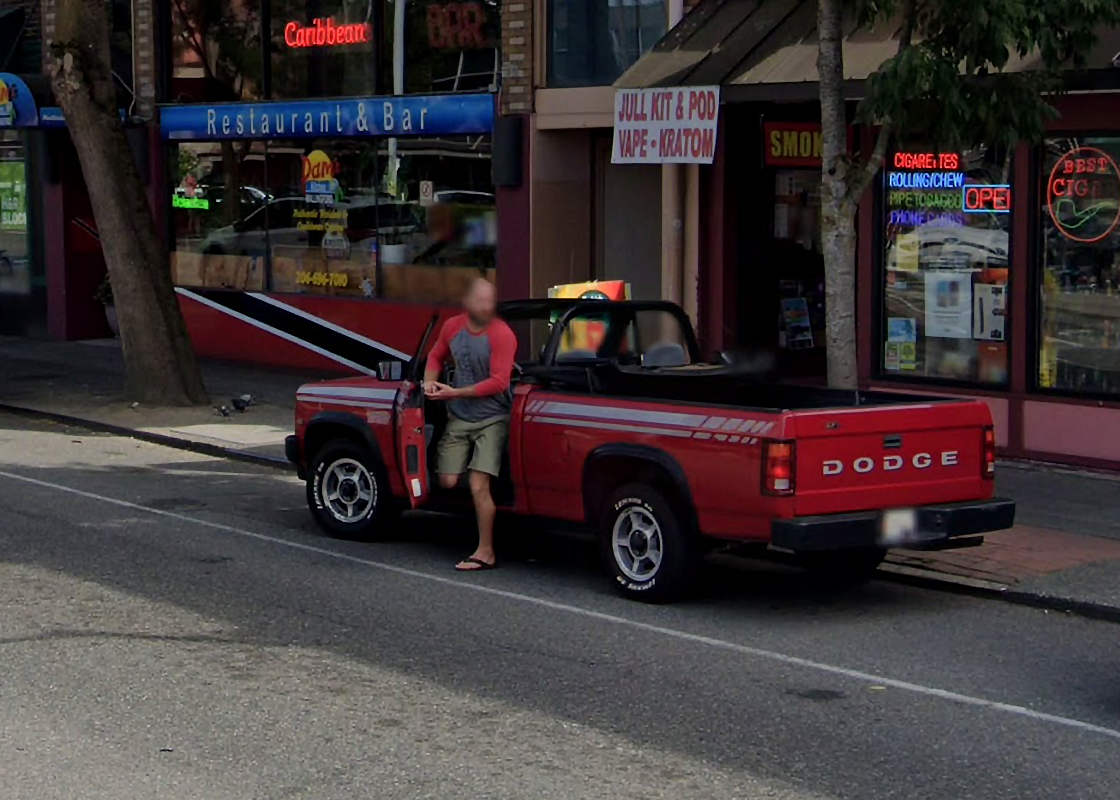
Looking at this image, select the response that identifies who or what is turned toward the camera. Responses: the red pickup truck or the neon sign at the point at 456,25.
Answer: the neon sign

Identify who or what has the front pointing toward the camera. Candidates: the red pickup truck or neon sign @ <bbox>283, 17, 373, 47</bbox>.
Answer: the neon sign

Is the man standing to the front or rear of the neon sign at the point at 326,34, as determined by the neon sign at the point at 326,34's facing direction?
to the front

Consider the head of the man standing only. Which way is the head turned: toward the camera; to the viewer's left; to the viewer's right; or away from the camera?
toward the camera

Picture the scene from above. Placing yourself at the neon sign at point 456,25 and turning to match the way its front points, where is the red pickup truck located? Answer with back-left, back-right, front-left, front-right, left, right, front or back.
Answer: front

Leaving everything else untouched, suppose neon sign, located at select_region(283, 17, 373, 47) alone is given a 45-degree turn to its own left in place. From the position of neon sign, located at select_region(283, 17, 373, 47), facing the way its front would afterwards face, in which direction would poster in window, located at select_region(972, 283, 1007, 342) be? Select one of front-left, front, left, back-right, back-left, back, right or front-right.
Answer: front

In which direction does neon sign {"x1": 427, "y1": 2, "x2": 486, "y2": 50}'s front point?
toward the camera

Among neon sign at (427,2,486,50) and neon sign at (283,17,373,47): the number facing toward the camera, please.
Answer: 2

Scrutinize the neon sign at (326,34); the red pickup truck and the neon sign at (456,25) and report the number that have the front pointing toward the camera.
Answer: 2

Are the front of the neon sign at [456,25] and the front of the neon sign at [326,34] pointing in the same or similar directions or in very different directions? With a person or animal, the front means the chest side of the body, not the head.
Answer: same or similar directions

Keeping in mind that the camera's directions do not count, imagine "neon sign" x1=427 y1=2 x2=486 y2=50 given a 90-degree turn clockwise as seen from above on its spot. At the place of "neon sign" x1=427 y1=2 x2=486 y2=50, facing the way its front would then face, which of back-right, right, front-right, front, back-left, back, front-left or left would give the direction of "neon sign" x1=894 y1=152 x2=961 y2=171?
back-left

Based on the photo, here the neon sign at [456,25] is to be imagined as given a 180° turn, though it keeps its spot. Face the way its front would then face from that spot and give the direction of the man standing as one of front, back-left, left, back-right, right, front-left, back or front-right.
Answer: back

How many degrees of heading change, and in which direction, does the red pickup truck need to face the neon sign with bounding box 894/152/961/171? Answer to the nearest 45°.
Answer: approximately 45° to its right

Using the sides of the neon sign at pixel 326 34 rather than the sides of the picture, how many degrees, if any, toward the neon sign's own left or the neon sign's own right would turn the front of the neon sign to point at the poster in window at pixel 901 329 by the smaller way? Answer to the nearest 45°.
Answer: approximately 45° to the neon sign's own left

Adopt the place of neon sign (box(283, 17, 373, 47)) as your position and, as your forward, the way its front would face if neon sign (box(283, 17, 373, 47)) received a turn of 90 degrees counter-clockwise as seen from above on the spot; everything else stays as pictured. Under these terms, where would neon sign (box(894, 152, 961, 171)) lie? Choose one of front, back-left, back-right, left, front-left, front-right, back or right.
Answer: front-right

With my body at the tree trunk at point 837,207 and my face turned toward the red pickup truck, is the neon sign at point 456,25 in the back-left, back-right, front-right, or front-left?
back-right
